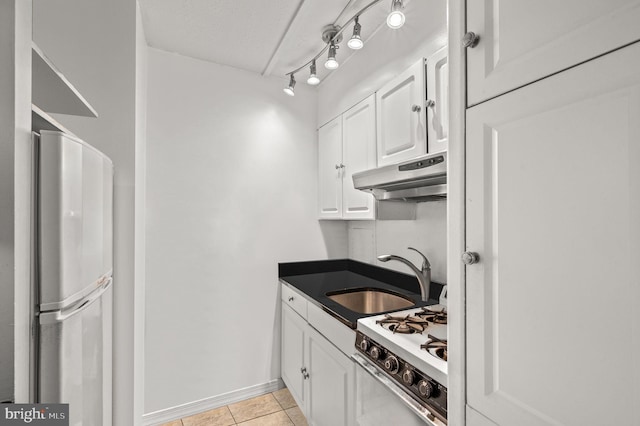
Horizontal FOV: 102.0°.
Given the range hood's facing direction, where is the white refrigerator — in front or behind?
in front

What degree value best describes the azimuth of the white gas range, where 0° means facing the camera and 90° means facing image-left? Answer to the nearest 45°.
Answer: approximately 45°

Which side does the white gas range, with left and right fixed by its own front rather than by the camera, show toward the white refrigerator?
front

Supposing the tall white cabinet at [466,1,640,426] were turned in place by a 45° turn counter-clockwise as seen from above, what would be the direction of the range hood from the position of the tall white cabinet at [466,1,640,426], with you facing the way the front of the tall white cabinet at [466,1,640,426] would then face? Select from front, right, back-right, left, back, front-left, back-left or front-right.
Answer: back-right

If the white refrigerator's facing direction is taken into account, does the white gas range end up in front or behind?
in front

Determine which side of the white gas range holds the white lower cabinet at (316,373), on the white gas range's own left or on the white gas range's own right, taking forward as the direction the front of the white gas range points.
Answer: on the white gas range's own right

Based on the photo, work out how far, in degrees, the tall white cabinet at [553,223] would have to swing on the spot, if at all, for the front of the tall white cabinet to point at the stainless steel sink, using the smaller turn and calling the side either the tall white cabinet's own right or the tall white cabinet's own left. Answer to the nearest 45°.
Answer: approximately 90° to the tall white cabinet's own right

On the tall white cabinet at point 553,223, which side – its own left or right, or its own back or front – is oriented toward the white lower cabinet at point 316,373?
right

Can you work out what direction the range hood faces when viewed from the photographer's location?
facing the viewer and to the left of the viewer

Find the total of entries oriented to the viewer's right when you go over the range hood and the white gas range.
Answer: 0

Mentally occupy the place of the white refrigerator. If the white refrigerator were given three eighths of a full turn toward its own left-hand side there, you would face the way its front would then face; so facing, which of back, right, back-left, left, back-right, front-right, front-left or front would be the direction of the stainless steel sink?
right

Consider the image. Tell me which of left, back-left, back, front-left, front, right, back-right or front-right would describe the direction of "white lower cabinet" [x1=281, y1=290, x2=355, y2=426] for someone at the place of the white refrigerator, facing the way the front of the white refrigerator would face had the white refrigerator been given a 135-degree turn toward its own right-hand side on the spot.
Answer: back

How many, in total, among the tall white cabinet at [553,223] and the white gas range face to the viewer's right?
0

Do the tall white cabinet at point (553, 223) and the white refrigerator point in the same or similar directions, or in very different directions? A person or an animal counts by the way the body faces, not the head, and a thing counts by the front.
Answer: very different directions

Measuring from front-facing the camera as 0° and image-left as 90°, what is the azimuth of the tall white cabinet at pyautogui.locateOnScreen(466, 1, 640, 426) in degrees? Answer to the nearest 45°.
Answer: approximately 45°
